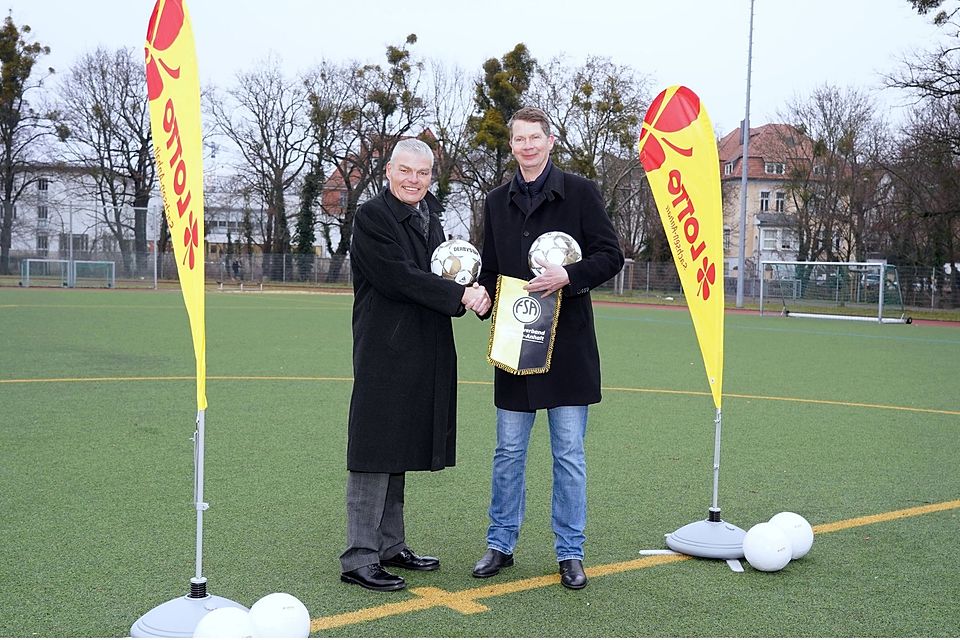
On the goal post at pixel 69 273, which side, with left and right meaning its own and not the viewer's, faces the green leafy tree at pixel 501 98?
left

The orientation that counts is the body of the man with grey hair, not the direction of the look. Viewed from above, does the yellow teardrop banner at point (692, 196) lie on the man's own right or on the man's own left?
on the man's own left

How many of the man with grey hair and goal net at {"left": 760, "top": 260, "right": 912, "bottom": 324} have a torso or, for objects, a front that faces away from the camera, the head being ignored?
0

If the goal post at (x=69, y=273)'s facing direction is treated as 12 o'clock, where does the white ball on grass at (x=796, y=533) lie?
The white ball on grass is roughly at 12 o'clock from the goal post.

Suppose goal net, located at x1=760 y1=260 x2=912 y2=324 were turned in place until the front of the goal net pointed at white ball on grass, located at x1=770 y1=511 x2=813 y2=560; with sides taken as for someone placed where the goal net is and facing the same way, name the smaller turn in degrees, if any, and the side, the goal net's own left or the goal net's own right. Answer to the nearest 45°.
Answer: approximately 45° to the goal net's own left

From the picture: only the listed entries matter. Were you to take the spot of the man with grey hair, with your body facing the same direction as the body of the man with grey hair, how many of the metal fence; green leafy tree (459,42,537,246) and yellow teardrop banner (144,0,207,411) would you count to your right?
1

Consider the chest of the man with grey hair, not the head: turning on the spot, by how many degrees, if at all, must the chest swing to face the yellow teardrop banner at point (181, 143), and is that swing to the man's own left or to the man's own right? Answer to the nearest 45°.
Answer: approximately 90° to the man's own right

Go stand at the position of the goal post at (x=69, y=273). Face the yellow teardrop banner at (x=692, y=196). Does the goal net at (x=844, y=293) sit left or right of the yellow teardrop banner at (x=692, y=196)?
left

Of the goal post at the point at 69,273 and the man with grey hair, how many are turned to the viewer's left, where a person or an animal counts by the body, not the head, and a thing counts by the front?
0

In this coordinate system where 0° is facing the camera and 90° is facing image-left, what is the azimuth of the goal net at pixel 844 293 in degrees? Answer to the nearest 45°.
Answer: approximately 45°

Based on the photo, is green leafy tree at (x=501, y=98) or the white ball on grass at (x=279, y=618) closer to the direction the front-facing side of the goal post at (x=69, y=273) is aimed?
the white ball on grass

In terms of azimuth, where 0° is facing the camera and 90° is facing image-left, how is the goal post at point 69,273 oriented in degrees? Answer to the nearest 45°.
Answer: approximately 0°
